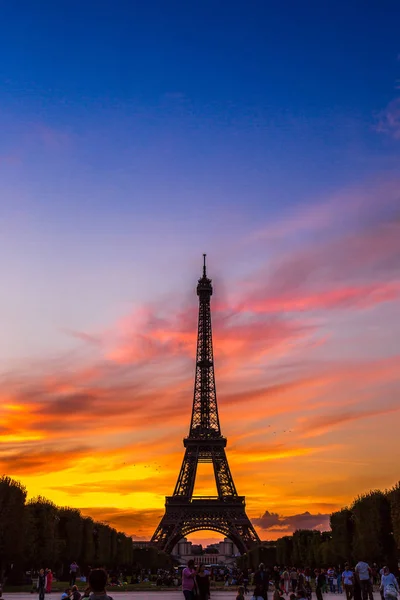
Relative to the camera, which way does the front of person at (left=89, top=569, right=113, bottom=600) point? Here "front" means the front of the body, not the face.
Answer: away from the camera

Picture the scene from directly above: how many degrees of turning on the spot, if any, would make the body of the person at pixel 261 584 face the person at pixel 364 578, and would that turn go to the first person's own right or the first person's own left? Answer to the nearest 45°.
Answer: approximately 45° to the first person's own right

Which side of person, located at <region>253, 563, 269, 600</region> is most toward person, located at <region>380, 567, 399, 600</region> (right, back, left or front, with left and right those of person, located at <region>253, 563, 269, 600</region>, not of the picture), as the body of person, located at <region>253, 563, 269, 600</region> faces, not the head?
left

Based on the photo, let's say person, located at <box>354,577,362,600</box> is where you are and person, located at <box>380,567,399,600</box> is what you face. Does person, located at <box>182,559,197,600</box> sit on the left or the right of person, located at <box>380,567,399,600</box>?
right
